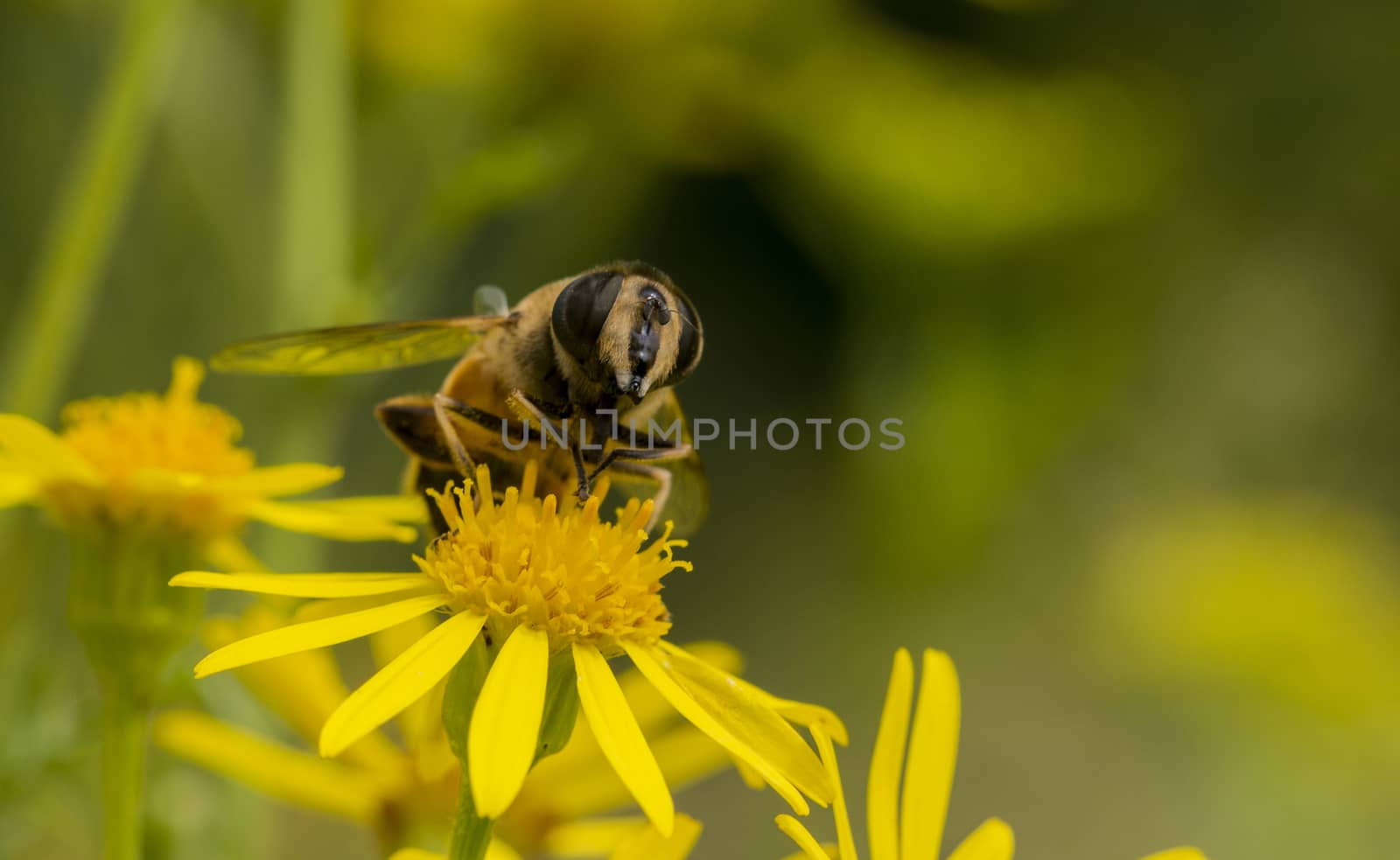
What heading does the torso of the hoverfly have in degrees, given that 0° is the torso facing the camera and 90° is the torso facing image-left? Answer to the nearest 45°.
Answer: approximately 315°
